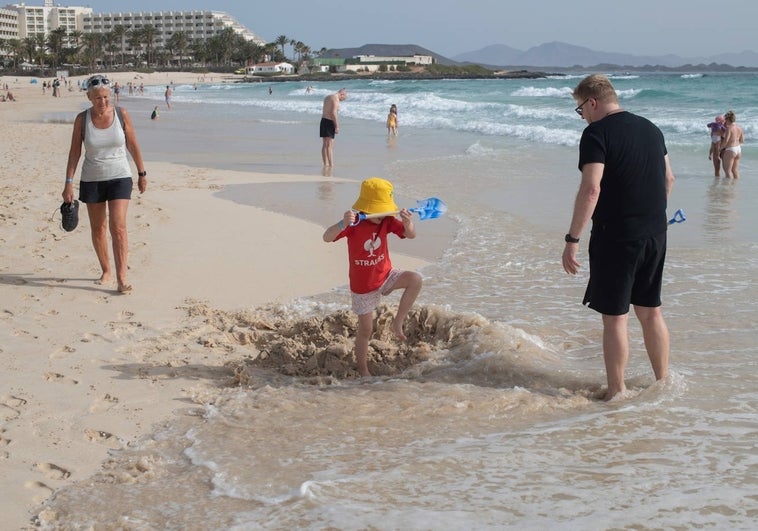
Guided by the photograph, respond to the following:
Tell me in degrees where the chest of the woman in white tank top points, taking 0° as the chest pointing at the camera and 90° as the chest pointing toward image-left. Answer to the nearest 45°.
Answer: approximately 0°

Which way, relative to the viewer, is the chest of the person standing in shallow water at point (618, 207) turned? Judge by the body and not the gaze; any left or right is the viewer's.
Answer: facing away from the viewer and to the left of the viewer

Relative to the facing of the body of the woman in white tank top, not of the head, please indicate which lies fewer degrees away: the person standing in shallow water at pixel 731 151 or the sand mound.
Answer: the sand mound

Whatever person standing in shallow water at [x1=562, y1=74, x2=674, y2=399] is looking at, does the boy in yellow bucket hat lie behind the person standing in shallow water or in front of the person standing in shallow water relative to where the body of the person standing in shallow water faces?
in front

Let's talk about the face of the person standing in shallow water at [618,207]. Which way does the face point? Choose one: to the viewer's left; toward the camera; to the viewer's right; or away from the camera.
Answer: to the viewer's left
